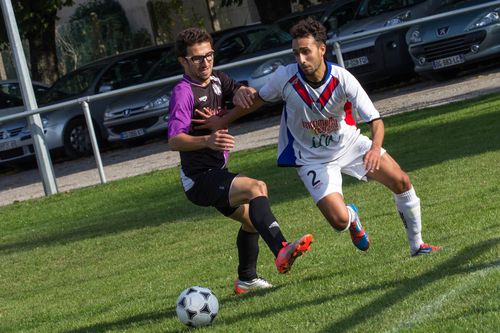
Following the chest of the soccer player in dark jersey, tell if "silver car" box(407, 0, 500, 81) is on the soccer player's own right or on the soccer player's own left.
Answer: on the soccer player's own left

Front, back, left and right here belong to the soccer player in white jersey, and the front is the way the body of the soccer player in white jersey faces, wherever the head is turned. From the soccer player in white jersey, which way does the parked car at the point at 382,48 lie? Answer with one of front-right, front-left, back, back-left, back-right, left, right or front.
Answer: back

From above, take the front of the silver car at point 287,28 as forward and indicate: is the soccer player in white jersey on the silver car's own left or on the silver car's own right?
on the silver car's own left

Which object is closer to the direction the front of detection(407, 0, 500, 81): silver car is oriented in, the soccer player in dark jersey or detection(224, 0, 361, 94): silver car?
the soccer player in dark jersey

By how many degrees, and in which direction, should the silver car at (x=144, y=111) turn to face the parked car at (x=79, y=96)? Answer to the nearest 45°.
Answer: approximately 90° to its right

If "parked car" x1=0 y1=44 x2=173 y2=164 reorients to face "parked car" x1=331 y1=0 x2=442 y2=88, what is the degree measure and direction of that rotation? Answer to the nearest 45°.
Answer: approximately 90° to its left

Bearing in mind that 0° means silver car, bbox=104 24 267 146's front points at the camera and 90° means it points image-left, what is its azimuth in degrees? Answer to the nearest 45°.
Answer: approximately 45°

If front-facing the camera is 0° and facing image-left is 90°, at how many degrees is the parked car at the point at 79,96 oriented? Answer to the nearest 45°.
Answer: approximately 45°

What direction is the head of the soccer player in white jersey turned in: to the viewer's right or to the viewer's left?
to the viewer's left
